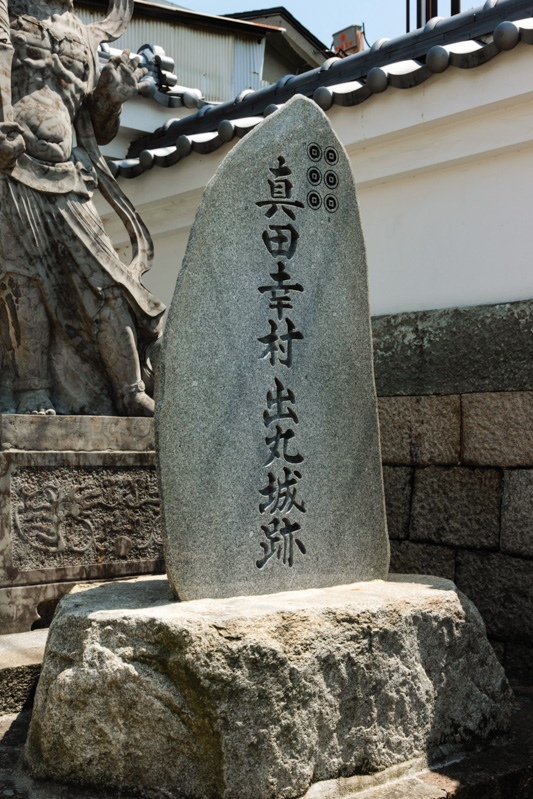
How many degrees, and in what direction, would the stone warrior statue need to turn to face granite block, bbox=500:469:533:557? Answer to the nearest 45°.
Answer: approximately 90° to its left

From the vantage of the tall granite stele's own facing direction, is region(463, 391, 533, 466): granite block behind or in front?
behind

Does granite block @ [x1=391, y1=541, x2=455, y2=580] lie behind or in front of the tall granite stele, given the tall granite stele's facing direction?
behind

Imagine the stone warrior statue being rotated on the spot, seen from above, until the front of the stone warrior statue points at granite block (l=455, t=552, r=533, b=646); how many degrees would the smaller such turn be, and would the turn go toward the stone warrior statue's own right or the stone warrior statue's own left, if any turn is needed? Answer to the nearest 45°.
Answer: approximately 90° to the stone warrior statue's own left

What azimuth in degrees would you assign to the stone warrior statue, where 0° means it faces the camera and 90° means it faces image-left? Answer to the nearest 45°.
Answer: approximately 0°

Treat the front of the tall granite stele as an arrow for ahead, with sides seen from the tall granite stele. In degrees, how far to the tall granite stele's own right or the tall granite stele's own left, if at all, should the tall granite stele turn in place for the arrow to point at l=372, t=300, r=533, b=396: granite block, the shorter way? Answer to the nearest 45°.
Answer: approximately 135° to the tall granite stele's own left

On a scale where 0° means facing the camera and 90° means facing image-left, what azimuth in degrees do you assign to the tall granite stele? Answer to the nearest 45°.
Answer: approximately 0°

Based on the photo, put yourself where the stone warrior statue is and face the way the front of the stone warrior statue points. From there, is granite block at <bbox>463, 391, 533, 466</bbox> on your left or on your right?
on your left

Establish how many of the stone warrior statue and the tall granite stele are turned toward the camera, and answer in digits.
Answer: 2

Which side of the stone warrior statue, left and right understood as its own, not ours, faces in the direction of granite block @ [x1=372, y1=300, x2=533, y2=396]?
left

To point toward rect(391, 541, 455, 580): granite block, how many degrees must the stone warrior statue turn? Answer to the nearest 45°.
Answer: approximately 90° to its left
